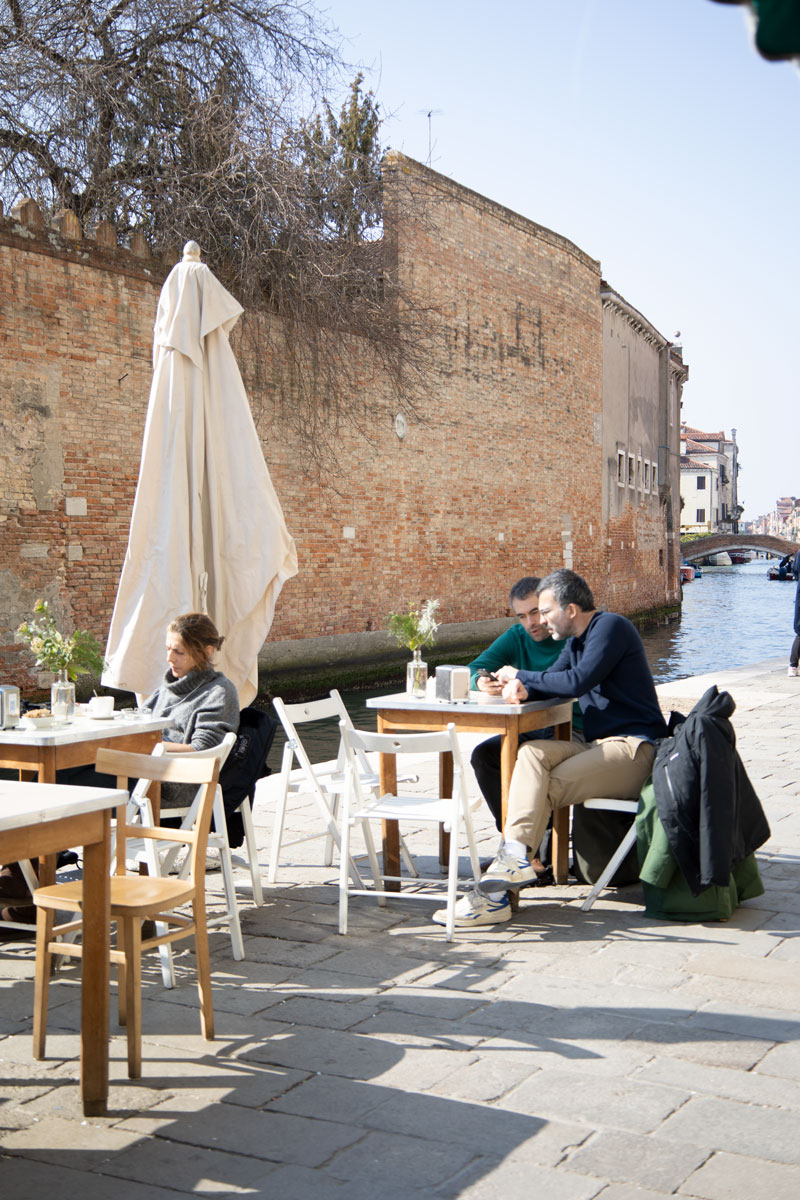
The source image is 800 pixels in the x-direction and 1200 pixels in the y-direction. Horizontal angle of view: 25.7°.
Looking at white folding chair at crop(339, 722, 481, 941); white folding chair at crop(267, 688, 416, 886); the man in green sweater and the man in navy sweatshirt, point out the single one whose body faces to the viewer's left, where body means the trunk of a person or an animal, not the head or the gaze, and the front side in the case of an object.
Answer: the man in navy sweatshirt

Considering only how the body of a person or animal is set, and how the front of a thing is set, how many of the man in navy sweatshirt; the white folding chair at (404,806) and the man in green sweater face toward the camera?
1

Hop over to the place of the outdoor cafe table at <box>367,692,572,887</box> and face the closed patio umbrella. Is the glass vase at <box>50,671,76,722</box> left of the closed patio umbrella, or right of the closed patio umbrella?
left

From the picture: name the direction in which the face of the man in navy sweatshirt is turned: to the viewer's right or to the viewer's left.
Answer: to the viewer's left

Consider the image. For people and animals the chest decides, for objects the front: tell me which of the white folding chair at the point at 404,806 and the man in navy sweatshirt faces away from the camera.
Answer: the white folding chair

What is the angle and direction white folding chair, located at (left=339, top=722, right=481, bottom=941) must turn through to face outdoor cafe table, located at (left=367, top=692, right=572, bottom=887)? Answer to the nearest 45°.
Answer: approximately 45° to its right

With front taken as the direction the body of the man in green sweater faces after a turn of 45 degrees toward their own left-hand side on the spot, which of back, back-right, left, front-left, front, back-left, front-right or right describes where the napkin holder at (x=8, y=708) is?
right

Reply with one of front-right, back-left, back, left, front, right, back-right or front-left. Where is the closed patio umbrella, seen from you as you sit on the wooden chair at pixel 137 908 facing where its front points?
back-right

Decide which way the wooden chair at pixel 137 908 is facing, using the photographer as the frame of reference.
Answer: facing the viewer and to the left of the viewer

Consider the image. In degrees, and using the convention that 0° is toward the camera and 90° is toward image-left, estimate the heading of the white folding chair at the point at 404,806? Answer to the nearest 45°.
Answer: approximately 180°

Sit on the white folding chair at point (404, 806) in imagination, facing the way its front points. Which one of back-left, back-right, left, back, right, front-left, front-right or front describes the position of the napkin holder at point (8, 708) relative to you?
left

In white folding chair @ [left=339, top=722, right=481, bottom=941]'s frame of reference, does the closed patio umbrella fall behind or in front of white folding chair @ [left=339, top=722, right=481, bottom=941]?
in front

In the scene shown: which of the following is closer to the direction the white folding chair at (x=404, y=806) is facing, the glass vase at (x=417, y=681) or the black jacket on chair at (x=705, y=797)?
the glass vase

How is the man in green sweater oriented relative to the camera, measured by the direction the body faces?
toward the camera

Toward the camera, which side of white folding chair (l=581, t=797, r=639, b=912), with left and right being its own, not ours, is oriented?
left

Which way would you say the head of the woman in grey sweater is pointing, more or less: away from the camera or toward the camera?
toward the camera
